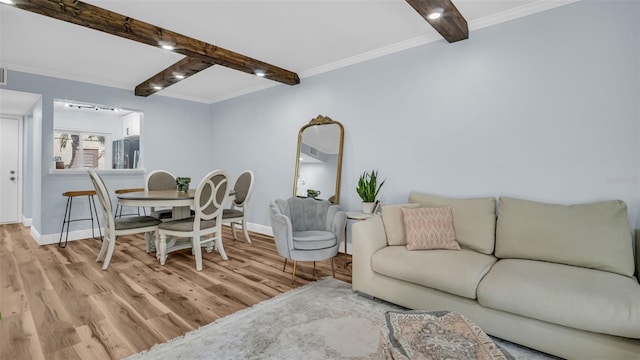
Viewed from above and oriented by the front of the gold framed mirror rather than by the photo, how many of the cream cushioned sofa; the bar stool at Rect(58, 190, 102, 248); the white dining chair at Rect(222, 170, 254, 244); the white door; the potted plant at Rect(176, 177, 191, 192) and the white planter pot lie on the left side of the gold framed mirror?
2

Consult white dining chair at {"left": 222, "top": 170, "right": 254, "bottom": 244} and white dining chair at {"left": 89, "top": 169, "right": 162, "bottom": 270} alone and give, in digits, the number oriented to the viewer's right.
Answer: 1

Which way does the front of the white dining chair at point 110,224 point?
to the viewer's right

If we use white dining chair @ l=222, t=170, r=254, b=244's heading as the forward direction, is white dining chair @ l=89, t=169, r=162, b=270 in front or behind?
in front

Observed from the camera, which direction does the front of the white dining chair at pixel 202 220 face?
facing away from the viewer and to the left of the viewer

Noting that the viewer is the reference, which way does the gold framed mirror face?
facing the viewer and to the left of the viewer

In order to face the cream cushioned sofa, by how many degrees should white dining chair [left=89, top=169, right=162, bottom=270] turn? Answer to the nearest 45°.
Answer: approximately 45° to its right

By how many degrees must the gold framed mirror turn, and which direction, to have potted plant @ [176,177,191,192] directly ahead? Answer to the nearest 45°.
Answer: approximately 45° to its right

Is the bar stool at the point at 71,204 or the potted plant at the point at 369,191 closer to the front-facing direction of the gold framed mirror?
the bar stool

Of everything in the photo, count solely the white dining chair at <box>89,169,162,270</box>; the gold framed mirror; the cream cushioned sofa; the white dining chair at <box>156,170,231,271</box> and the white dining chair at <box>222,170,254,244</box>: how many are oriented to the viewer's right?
1

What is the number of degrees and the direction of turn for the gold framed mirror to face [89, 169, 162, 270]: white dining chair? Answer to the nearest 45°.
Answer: approximately 45° to its right
